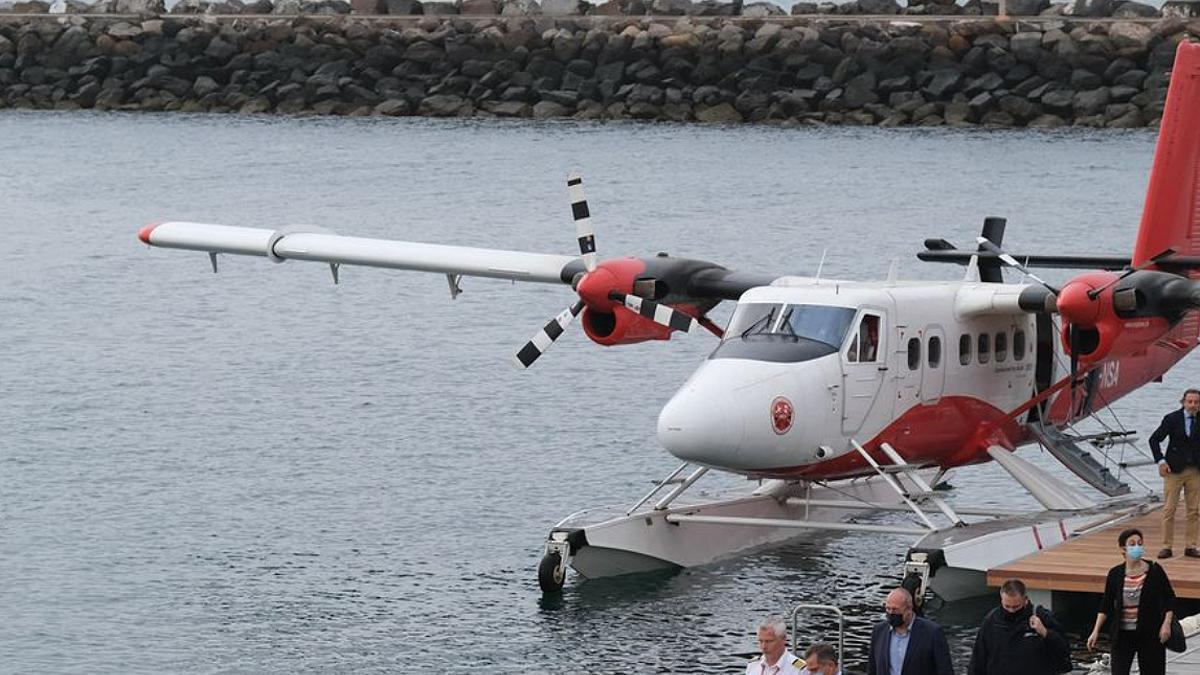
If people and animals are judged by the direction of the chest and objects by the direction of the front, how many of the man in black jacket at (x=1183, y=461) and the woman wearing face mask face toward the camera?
2

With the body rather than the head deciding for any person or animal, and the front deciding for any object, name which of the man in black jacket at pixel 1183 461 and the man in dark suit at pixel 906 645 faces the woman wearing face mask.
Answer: the man in black jacket

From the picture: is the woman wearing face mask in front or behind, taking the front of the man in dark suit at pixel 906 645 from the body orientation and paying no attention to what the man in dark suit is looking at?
behind

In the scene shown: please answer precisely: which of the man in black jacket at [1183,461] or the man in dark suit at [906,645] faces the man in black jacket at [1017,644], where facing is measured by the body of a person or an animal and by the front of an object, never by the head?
the man in black jacket at [1183,461]

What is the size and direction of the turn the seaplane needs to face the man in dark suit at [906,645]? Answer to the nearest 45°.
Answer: approximately 45° to its left

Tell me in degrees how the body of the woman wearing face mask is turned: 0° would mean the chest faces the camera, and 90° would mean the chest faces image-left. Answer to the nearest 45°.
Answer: approximately 0°

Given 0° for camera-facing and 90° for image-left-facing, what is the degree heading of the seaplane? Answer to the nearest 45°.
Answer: approximately 45°
